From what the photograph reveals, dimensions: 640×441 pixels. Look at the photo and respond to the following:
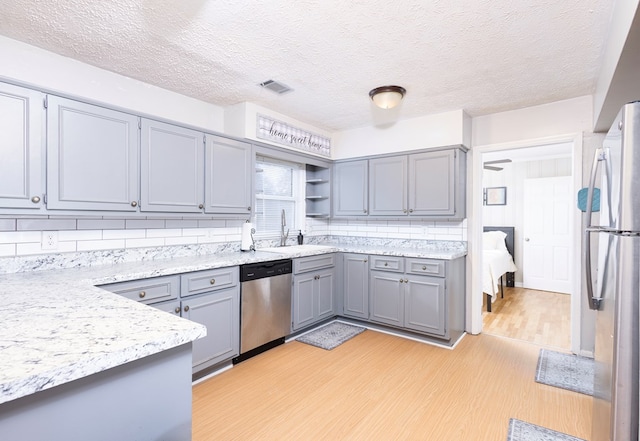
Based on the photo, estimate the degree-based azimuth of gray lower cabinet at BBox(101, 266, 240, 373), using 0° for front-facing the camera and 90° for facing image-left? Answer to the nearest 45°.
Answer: approximately 315°

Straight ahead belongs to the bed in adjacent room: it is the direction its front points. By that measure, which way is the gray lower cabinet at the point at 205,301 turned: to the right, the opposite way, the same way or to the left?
to the left

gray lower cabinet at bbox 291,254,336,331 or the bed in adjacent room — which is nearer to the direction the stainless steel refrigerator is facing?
the gray lower cabinet

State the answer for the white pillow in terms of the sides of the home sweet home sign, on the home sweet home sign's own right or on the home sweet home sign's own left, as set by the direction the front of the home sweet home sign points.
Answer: on the home sweet home sign's own left
